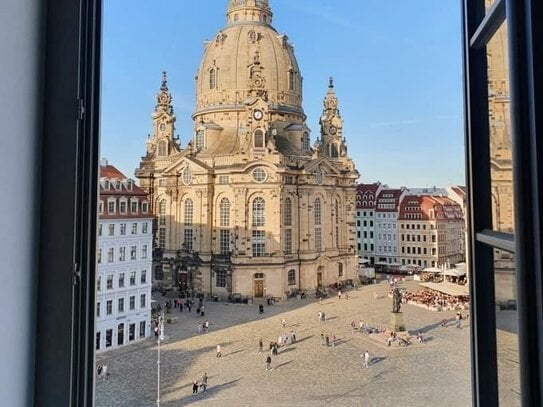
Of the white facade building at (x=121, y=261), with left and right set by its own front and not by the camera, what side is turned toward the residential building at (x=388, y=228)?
left

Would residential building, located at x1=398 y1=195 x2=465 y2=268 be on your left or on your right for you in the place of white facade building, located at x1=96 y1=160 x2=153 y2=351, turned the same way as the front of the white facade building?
on your left

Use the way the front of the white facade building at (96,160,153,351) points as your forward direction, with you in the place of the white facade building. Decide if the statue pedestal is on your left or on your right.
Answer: on your left

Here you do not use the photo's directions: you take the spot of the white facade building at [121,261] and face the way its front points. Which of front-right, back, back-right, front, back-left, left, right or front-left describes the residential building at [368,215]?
left

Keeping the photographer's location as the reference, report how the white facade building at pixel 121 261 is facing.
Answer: facing the viewer and to the right of the viewer
